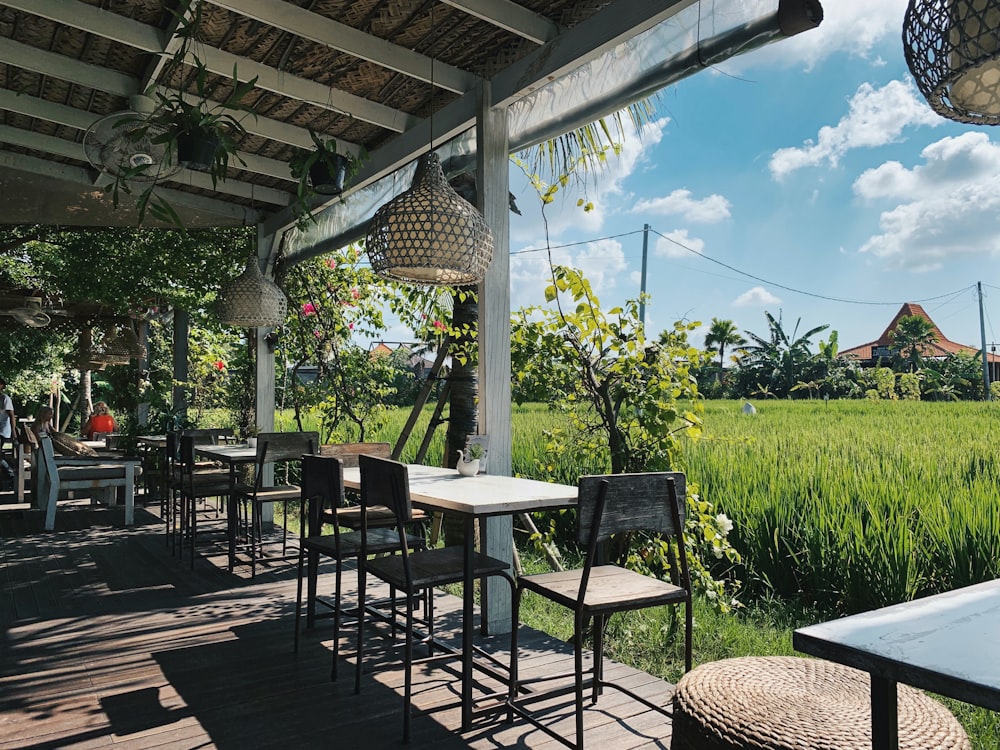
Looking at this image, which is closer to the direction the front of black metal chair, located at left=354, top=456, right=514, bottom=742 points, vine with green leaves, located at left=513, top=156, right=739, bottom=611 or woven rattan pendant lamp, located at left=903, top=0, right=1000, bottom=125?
the vine with green leaves

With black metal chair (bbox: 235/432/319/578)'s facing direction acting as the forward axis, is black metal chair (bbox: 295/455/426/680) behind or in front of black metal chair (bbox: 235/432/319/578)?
behind

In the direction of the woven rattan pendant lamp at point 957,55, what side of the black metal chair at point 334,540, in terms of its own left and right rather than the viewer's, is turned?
right

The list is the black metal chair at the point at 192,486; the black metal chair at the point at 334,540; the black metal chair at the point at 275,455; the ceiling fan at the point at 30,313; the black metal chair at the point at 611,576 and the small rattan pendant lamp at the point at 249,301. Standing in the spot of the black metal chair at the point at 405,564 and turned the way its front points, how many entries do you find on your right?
1

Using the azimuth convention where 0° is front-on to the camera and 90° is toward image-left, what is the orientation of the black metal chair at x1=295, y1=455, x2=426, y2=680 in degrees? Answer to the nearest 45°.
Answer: approximately 225°

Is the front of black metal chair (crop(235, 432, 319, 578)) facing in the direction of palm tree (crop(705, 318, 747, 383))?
no

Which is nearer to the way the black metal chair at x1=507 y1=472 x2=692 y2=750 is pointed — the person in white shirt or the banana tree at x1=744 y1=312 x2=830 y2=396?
the person in white shirt

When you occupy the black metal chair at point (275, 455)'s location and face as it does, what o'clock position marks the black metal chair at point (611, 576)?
the black metal chair at point (611, 576) is roughly at 7 o'clock from the black metal chair at point (275, 455).

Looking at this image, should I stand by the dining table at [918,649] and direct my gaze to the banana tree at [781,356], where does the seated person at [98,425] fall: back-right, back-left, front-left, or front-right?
front-left

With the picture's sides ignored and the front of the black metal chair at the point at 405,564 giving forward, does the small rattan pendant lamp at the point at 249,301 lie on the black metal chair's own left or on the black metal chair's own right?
on the black metal chair's own left

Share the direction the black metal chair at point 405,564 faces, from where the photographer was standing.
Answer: facing away from the viewer and to the right of the viewer

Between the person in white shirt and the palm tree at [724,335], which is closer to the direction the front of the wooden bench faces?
the palm tree

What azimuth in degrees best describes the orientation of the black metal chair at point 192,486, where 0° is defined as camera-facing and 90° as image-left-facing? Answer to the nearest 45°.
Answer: approximately 225°

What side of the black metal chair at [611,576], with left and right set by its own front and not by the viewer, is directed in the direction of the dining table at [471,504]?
front

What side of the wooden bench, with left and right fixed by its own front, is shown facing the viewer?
right
